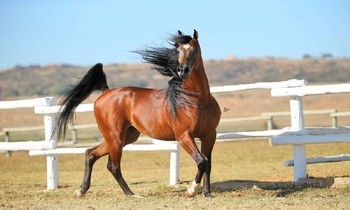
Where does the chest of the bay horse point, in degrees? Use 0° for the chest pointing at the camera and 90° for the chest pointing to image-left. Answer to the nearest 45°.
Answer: approximately 270°

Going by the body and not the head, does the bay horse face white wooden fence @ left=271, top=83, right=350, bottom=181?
yes
